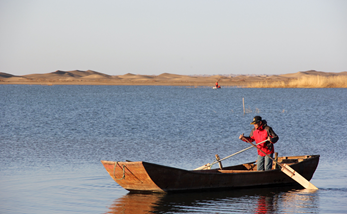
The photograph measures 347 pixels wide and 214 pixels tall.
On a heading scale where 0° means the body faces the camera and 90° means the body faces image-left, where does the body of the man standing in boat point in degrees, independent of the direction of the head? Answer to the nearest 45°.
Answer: approximately 45°
